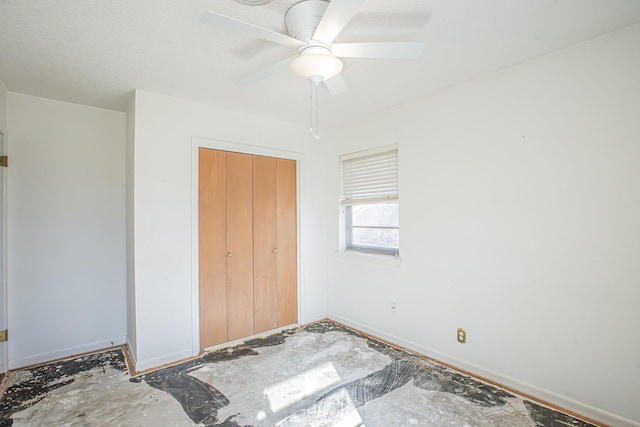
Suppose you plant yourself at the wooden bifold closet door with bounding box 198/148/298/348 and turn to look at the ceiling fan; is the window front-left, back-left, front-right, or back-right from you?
front-left

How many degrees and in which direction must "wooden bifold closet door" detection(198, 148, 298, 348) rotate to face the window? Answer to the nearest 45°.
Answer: approximately 45° to its left

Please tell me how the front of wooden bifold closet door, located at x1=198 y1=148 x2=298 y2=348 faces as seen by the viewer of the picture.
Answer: facing the viewer and to the right of the viewer

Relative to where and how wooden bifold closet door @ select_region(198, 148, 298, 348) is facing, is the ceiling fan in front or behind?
in front

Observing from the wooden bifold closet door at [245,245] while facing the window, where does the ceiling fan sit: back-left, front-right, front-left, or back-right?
front-right
